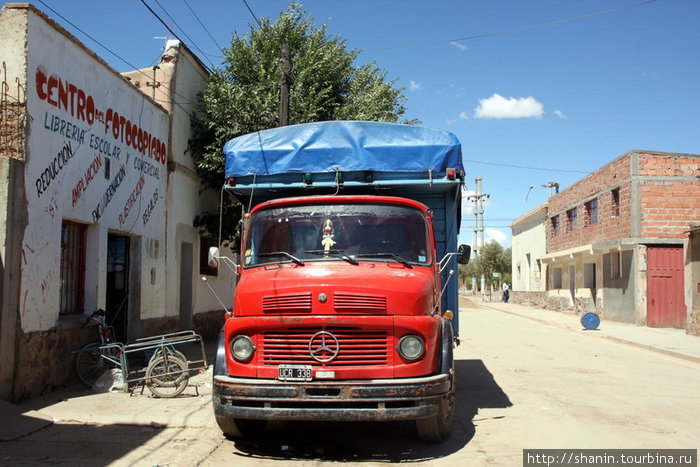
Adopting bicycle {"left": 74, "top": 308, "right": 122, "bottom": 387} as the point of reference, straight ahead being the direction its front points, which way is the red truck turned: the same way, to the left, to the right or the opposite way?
to the left

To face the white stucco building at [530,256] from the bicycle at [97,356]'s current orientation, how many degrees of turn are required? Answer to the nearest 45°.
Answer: approximately 135° to its right

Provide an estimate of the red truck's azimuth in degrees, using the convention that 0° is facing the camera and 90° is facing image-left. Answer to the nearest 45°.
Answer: approximately 0°

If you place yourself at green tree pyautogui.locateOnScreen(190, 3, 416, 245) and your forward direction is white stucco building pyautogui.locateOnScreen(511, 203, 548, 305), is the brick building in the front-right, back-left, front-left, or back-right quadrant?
front-right

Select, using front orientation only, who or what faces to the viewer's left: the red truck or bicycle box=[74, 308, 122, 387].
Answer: the bicycle

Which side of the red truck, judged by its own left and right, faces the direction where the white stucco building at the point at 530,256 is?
back

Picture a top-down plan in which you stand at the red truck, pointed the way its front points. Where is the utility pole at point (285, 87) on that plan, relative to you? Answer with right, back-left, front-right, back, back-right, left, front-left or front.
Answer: back

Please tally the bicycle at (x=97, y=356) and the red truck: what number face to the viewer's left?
1

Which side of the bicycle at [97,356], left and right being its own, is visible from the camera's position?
left
